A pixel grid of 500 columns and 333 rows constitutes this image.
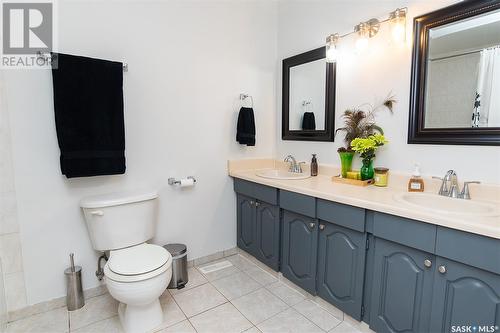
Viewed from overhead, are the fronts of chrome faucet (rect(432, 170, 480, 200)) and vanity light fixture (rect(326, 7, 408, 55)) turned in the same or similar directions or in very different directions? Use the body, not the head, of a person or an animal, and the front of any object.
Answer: same or similar directions

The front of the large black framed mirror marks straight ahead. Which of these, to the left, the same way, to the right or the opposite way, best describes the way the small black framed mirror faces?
the same way

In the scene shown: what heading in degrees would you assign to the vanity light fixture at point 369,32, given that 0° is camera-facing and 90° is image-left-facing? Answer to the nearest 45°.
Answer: approximately 45°

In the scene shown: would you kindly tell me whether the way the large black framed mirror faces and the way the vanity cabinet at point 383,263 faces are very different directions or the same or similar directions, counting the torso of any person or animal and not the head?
same or similar directions

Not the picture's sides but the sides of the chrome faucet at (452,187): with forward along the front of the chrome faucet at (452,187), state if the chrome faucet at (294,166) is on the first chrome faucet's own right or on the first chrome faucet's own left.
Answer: on the first chrome faucet's own right

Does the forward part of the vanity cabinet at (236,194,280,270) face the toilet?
yes

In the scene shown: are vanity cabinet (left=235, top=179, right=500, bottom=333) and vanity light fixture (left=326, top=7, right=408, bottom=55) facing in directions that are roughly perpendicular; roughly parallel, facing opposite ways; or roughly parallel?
roughly parallel

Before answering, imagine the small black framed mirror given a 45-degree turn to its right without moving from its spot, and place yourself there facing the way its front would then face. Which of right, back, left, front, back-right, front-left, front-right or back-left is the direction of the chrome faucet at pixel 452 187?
back-left

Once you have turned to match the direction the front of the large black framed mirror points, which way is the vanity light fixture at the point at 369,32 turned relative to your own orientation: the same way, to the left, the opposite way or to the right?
the same way

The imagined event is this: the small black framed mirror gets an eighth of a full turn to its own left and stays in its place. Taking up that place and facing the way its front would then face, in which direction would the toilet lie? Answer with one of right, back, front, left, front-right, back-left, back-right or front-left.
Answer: front-right

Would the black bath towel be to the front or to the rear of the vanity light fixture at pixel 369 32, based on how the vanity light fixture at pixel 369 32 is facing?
to the front

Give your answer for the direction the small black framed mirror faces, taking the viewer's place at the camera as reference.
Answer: facing the viewer and to the left of the viewer

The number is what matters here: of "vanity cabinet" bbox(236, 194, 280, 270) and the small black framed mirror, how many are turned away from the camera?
0
